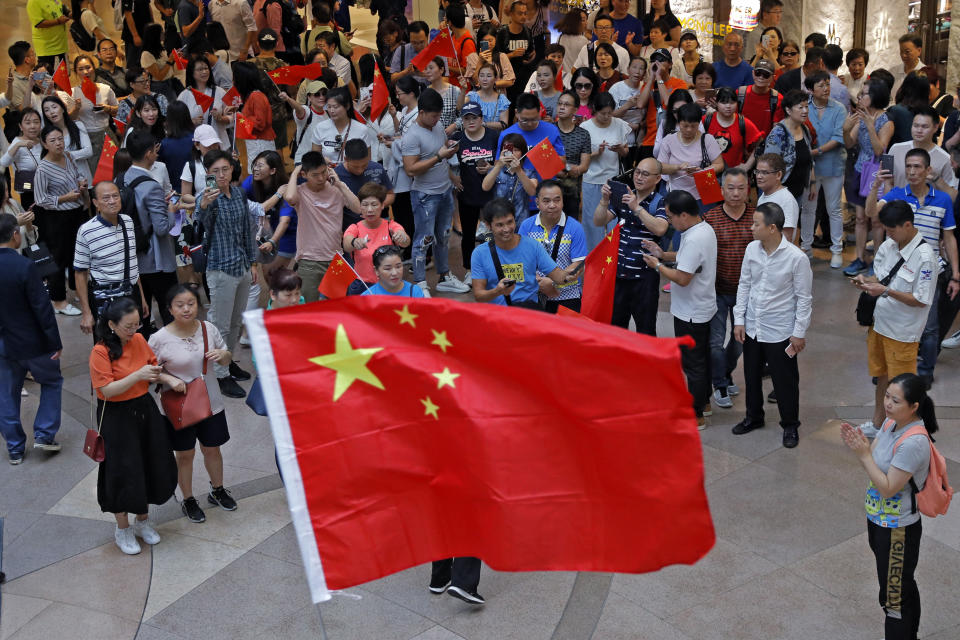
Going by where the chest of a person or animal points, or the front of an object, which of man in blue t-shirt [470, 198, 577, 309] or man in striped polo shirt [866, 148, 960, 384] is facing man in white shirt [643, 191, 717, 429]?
the man in striped polo shirt

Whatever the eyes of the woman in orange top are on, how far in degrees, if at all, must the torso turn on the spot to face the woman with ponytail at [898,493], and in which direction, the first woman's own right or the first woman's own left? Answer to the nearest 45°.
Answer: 0° — they already face them

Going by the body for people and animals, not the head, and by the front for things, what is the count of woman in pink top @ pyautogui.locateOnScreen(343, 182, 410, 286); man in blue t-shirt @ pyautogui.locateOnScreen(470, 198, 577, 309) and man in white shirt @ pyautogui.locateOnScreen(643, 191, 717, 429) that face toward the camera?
2

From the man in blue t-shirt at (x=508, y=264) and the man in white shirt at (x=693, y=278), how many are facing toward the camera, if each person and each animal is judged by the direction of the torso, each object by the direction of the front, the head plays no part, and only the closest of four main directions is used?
1

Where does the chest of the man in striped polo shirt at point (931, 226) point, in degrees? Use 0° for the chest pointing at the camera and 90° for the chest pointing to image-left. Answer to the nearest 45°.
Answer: approximately 45°

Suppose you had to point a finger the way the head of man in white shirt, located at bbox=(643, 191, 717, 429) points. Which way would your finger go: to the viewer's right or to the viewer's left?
to the viewer's left

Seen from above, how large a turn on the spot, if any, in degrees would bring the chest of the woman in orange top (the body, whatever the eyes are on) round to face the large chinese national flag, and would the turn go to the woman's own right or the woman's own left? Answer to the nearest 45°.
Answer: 0° — they already face it
